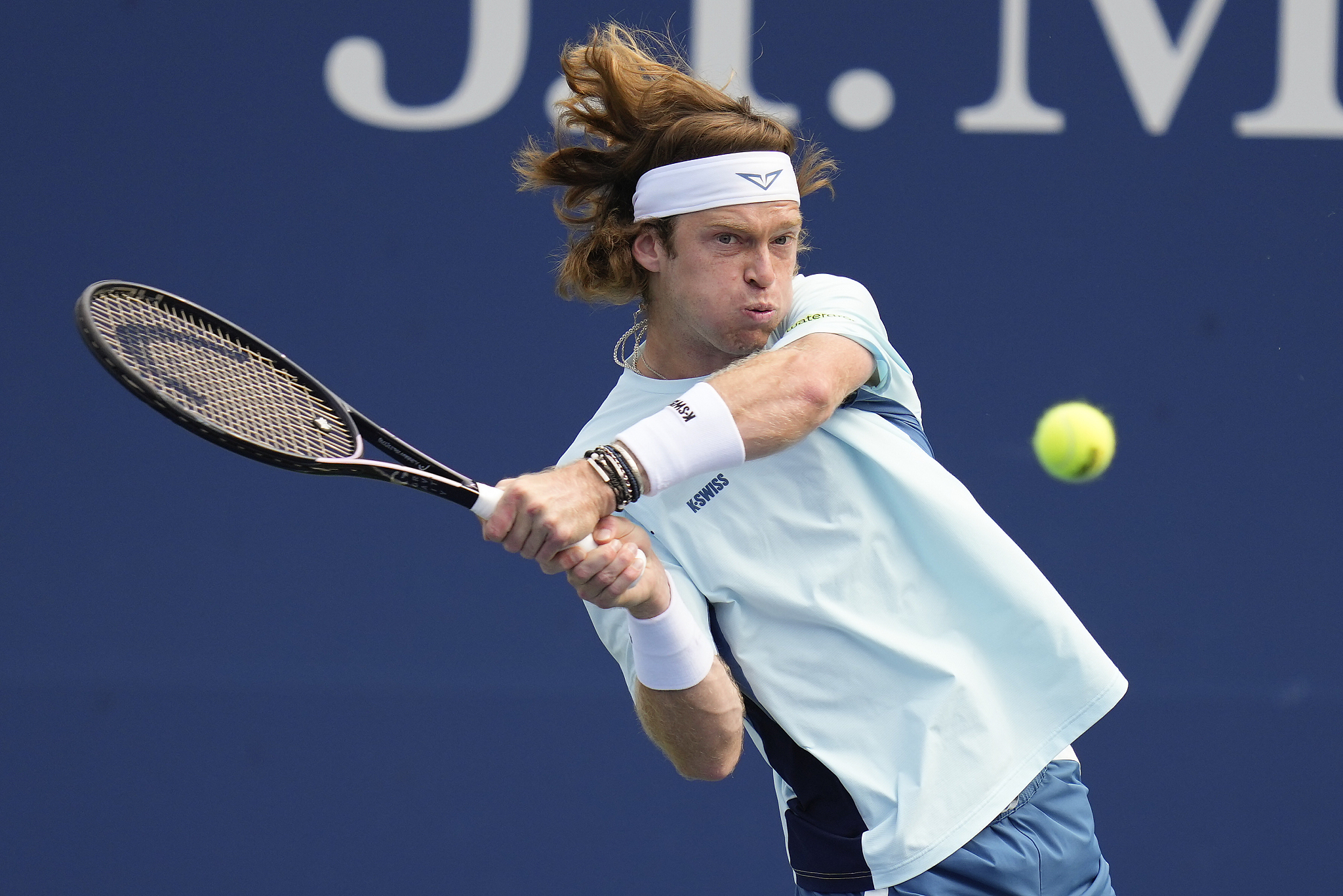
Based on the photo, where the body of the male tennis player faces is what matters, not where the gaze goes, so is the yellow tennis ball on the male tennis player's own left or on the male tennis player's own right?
on the male tennis player's own left

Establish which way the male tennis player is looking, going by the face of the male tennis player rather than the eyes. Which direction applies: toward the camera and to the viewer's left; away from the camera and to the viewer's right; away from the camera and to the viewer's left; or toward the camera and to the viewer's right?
toward the camera and to the viewer's right
